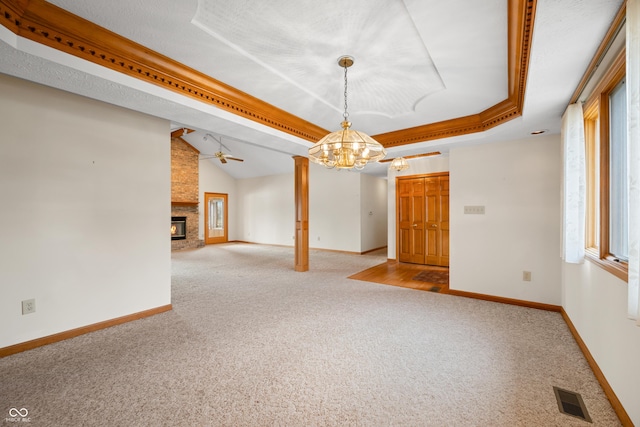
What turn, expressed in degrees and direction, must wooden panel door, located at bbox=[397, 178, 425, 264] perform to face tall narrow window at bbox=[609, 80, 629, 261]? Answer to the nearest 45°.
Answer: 0° — it already faces it

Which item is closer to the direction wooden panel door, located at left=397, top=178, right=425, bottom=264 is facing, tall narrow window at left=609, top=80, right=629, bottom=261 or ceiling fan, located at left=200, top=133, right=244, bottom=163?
the tall narrow window

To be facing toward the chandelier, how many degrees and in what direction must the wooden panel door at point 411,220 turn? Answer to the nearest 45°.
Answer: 0° — it already faces it

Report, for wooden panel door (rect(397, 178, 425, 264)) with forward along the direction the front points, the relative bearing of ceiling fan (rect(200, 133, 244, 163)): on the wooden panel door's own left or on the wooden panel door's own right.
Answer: on the wooden panel door's own right

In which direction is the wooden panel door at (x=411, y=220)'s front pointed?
toward the camera

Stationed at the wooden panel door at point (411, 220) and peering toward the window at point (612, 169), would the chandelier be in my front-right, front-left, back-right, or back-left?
front-right

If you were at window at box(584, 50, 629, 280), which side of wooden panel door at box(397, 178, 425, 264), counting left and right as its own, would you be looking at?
front

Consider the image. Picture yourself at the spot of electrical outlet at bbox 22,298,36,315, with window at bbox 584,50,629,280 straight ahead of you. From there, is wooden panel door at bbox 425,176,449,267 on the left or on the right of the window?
left

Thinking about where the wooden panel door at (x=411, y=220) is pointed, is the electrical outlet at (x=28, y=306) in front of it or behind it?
in front

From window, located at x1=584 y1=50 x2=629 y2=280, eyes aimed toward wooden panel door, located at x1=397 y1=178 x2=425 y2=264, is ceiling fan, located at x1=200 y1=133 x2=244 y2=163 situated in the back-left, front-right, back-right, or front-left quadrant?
front-left
